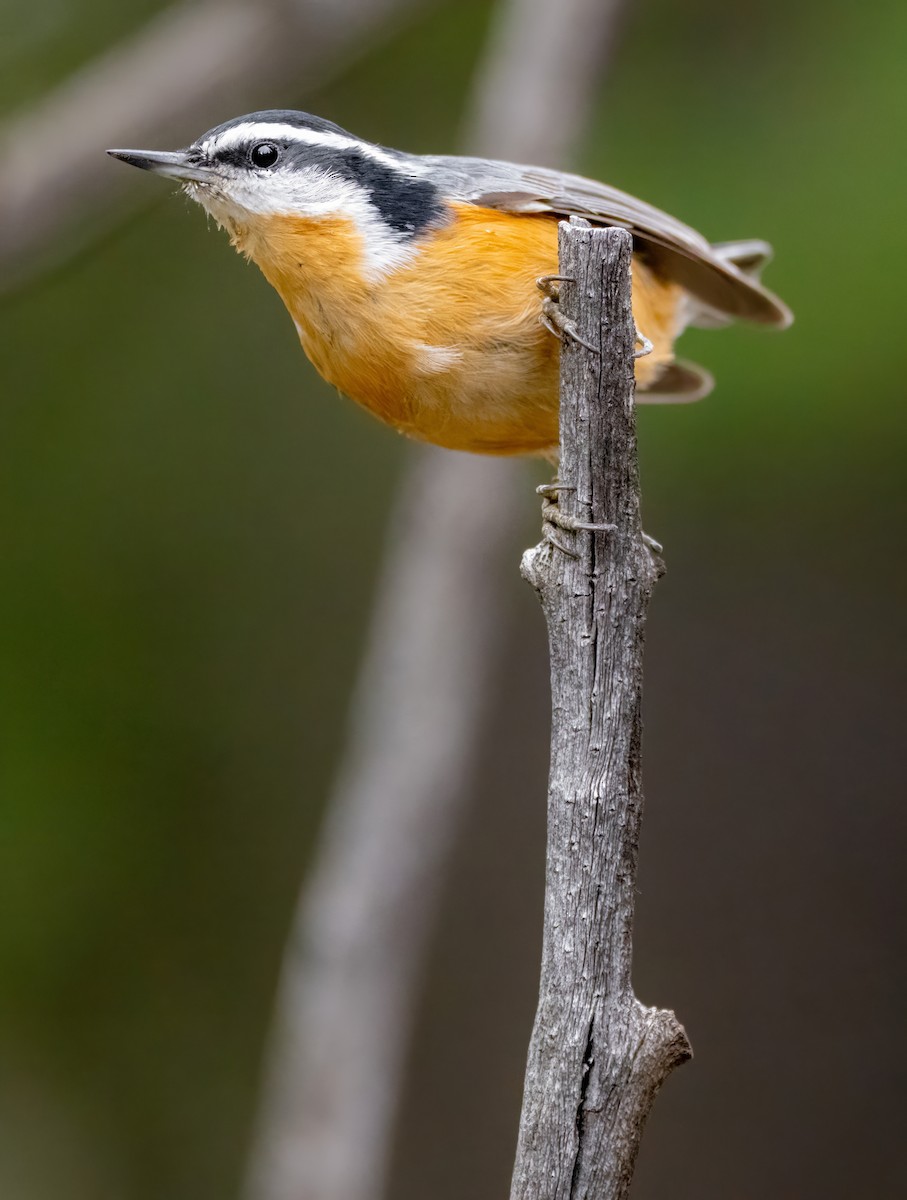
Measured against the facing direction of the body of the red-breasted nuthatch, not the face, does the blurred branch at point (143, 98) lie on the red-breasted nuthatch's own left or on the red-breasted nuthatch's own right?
on the red-breasted nuthatch's own right

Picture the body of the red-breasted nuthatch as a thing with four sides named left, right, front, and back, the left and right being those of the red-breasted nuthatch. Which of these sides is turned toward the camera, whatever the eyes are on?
left

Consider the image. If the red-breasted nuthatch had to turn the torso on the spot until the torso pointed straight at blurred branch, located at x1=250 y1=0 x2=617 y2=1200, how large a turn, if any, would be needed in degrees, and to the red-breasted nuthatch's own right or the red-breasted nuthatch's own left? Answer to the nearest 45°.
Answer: approximately 90° to the red-breasted nuthatch's own right
